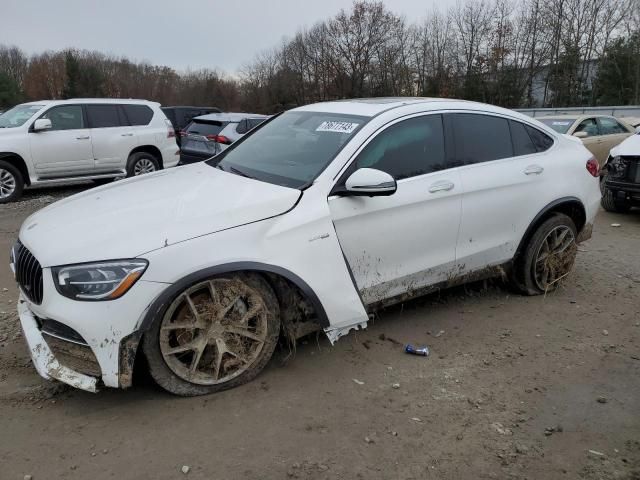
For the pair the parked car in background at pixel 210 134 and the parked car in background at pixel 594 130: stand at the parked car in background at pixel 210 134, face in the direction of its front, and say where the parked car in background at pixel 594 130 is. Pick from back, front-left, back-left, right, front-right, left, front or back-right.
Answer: front-right

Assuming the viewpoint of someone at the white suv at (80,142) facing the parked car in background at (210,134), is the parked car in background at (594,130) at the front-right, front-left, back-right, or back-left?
front-right

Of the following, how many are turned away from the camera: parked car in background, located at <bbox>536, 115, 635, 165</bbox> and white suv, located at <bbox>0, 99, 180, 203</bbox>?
0

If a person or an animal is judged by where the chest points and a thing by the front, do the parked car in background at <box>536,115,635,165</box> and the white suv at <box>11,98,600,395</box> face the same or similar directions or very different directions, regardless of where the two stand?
same or similar directions

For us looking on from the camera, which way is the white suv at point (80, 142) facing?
facing the viewer and to the left of the viewer

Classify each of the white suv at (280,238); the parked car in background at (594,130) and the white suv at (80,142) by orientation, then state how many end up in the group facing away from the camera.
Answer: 0

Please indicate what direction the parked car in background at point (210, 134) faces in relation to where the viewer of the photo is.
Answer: facing away from the viewer and to the right of the viewer

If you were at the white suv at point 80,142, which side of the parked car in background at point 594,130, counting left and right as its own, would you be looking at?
front

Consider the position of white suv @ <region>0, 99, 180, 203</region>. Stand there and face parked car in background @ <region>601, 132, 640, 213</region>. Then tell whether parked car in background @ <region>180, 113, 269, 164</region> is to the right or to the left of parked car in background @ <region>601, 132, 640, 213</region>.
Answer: left

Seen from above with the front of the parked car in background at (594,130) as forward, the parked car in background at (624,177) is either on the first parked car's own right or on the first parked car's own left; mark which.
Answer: on the first parked car's own left

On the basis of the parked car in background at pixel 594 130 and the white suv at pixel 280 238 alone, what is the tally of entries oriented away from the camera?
0

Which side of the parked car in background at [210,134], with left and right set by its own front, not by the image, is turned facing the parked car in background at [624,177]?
right

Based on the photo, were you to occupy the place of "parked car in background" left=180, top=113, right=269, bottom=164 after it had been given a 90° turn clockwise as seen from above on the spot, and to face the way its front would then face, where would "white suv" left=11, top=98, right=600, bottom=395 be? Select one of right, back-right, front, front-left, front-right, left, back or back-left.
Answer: front-right
